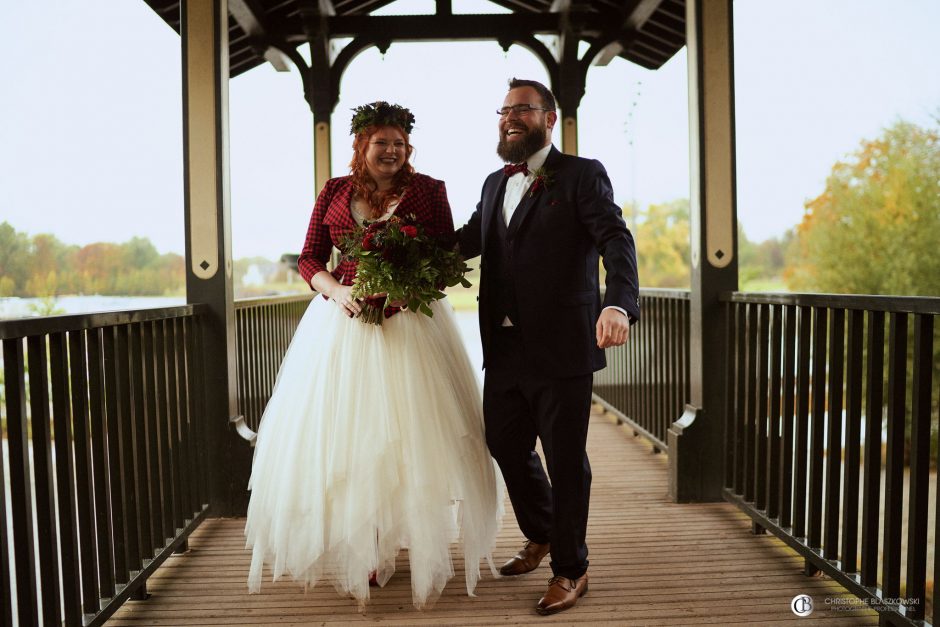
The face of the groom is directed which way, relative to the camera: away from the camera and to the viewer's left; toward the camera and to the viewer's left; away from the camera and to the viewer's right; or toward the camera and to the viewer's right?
toward the camera and to the viewer's left

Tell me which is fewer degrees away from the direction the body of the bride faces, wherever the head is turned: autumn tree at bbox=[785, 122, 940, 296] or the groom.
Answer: the groom

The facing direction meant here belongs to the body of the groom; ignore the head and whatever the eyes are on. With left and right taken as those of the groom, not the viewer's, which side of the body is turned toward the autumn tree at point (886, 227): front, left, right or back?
back

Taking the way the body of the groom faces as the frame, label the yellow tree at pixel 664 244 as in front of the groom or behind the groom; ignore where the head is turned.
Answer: behind

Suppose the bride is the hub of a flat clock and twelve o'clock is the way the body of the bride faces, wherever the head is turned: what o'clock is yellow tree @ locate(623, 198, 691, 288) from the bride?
The yellow tree is roughly at 7 o'clock from the bride.

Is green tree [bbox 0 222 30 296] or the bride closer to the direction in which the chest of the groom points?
the bride

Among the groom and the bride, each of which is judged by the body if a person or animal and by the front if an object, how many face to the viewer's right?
0

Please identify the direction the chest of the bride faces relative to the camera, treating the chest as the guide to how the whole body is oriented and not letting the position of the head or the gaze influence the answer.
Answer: toward the camera
